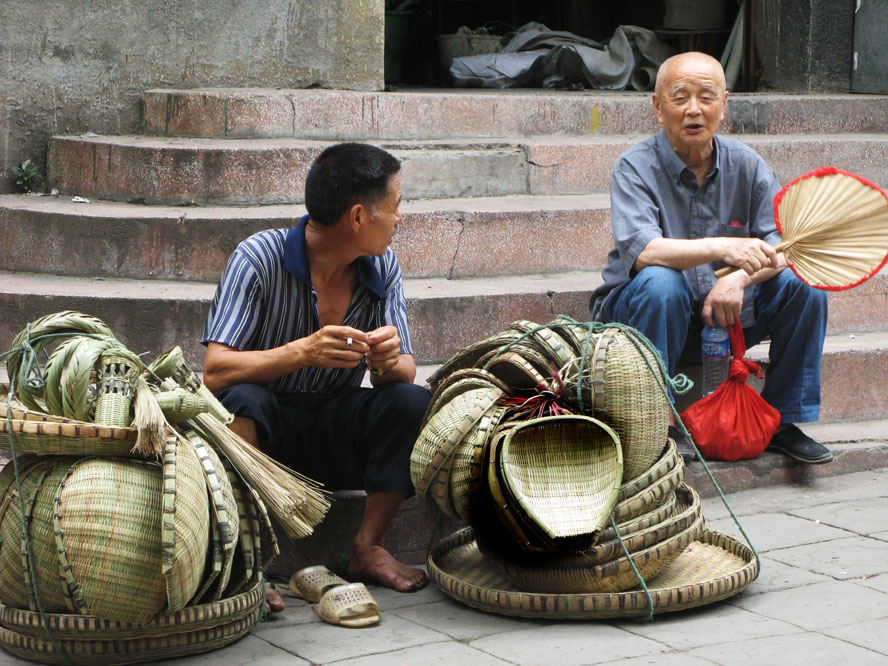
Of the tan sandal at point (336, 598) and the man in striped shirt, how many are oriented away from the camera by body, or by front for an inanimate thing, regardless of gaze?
0

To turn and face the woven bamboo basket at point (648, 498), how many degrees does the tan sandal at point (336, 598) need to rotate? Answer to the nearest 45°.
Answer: approximately 45° to its left

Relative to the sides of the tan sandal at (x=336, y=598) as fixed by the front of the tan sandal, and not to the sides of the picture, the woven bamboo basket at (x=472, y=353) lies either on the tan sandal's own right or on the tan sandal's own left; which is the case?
on the tan sandal's own left

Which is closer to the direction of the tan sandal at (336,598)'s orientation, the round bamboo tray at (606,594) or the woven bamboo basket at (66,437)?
the round bamboo tray

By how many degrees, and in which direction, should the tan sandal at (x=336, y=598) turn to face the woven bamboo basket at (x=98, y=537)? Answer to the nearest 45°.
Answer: approximately 90° to its right

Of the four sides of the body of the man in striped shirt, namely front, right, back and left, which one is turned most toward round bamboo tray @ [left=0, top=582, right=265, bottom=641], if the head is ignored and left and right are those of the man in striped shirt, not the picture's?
right

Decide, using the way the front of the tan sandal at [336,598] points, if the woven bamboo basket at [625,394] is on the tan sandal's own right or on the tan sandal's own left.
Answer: on the tan sandal's own left

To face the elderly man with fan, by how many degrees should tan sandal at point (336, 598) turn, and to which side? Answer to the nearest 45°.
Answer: approximately 90° to its left

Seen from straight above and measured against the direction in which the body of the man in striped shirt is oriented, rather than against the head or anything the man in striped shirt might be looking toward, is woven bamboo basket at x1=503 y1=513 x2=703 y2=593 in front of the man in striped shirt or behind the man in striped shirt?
in front

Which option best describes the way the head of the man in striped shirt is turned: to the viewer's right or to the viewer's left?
to the viewer's right

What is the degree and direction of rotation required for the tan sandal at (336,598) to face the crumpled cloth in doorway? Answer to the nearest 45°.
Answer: approximately 135° to its left

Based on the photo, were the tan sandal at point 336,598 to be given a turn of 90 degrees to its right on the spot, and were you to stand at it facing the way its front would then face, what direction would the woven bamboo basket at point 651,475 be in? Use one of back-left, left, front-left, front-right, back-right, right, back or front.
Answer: back-left
